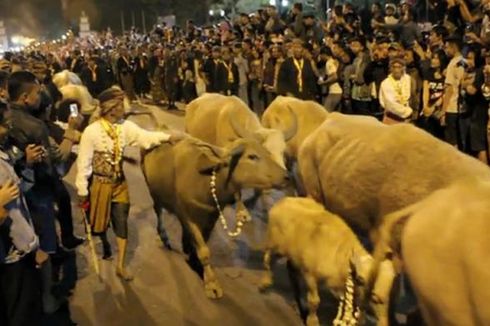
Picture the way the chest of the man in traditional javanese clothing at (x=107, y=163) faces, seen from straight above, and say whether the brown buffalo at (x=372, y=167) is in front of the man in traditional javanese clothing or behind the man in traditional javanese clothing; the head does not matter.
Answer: in front

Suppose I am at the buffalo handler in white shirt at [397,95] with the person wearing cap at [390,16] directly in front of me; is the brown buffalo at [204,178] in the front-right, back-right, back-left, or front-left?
back-left

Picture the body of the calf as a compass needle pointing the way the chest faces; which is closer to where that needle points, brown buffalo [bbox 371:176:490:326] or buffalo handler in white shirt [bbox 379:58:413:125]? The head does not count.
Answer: the brown buffalo

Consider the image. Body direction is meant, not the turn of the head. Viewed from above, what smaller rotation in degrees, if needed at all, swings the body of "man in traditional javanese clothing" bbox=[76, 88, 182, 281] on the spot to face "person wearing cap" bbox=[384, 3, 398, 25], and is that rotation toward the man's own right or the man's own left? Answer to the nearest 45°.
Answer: approximately 90° to the man's own left

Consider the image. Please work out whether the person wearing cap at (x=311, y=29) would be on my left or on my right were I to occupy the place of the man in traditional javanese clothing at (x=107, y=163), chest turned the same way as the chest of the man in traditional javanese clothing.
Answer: on my left

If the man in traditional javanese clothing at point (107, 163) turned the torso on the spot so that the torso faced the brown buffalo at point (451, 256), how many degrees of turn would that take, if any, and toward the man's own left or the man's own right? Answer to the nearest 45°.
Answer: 0° — they already face it

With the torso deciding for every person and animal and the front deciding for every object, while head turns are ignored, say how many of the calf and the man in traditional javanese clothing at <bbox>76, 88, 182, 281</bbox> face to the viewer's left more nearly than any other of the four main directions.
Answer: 0

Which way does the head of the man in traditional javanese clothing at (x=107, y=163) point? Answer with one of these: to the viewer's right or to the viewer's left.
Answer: to the viewer's right

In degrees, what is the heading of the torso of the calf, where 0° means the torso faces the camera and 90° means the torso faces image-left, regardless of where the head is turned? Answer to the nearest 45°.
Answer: approximately 315°

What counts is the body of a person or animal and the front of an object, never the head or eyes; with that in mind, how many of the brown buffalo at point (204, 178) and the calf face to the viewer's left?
0

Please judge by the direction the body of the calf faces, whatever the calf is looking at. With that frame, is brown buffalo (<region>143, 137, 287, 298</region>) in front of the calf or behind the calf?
behind

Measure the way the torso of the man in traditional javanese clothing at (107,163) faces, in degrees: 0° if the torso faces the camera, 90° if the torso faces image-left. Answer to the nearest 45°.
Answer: approximately 315°

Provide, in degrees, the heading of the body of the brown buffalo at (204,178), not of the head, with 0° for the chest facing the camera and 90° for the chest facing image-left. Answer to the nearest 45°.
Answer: approximately 315°
